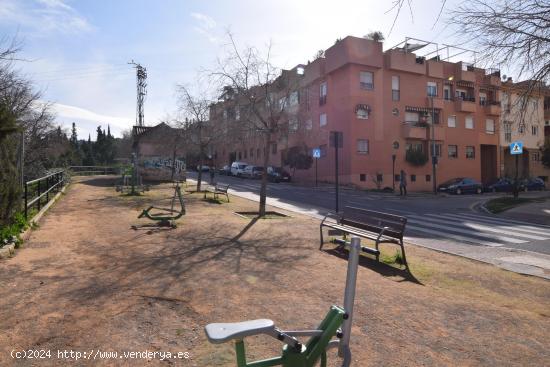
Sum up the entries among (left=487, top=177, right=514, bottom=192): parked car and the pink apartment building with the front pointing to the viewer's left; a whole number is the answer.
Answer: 1

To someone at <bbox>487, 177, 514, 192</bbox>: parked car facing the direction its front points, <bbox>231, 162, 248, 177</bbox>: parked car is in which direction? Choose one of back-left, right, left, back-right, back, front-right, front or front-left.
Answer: front

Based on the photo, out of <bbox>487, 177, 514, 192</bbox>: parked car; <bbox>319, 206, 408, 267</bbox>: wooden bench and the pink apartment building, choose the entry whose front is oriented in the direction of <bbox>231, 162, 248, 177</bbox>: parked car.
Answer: <bbox>487, 177, 514, 192</bbox>: parked car

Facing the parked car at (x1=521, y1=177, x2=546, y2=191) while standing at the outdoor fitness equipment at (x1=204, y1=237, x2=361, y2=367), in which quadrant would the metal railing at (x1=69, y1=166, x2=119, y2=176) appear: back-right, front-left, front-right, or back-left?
front-left

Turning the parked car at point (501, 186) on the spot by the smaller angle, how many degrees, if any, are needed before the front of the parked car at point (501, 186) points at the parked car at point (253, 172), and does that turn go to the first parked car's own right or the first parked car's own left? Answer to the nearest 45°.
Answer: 0° — it already faces it

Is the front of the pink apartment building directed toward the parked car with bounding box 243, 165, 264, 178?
no

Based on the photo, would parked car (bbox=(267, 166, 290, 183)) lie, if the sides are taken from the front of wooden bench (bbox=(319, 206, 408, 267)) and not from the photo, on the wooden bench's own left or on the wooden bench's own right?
on the wooden bench's own right

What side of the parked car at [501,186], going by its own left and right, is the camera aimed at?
left

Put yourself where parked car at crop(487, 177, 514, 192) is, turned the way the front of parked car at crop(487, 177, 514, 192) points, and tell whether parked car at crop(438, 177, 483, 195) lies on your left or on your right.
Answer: on your left

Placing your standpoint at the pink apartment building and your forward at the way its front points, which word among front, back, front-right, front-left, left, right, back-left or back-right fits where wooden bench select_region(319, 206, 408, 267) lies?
front-right
